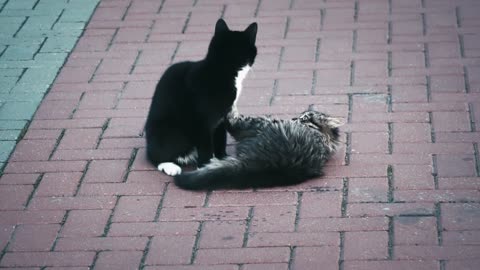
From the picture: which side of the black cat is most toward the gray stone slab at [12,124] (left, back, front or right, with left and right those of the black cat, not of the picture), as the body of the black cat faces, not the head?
left

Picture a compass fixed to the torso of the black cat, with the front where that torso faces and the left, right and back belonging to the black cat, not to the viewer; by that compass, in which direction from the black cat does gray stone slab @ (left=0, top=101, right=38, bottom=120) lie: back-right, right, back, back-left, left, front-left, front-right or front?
left

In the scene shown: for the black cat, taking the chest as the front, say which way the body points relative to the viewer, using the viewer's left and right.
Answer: facing away from the viewer and to the right of the viewer
